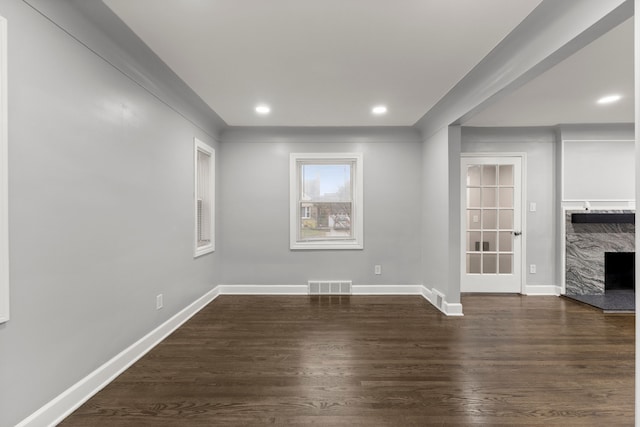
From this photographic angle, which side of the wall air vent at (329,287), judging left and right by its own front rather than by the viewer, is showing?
front

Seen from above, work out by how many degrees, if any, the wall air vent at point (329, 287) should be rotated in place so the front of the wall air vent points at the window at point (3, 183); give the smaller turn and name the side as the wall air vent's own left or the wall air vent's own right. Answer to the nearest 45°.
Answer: approximately 45° to the wall air vent's own right

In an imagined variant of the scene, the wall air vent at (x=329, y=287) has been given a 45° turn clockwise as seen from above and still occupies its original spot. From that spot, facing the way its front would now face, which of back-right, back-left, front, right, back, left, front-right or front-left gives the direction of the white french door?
back-left

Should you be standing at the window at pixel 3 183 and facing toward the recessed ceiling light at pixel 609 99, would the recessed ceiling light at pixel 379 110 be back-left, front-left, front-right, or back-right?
front-left

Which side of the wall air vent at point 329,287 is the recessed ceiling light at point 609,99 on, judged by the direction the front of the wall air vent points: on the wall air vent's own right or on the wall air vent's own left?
on the wall air vent's own left

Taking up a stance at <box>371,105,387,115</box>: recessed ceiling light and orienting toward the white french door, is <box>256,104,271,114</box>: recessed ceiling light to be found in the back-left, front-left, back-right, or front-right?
back-left

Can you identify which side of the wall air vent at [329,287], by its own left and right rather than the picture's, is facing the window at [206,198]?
right
